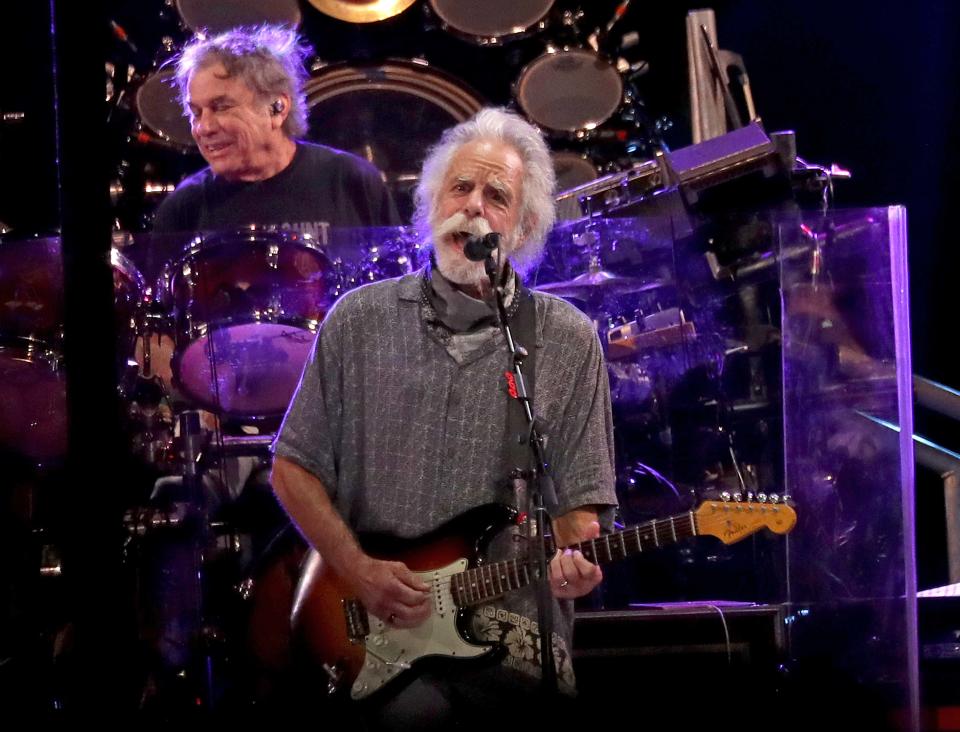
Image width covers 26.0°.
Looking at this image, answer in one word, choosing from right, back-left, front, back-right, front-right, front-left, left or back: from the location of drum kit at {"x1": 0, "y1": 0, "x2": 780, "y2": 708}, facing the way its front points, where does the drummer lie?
back

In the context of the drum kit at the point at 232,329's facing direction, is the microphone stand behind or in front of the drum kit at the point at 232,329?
in front

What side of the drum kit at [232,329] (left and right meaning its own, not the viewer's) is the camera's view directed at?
front
